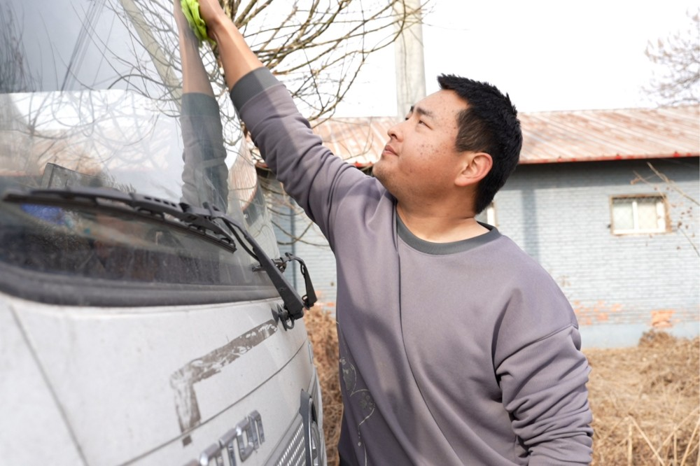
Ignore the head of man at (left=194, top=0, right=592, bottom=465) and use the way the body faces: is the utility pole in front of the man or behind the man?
behind

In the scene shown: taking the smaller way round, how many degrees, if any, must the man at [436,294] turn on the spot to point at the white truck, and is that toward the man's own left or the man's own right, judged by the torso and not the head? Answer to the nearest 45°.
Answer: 0° — they already face it

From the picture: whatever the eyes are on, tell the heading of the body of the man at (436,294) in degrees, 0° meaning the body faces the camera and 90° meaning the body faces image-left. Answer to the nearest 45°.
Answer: approximately 45°

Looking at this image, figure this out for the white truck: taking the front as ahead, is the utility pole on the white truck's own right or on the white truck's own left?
on the white truck's own left

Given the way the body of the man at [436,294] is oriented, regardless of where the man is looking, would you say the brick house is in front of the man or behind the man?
behind

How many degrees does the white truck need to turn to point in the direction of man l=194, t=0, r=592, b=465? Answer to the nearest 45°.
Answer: approximately 90° to its left
